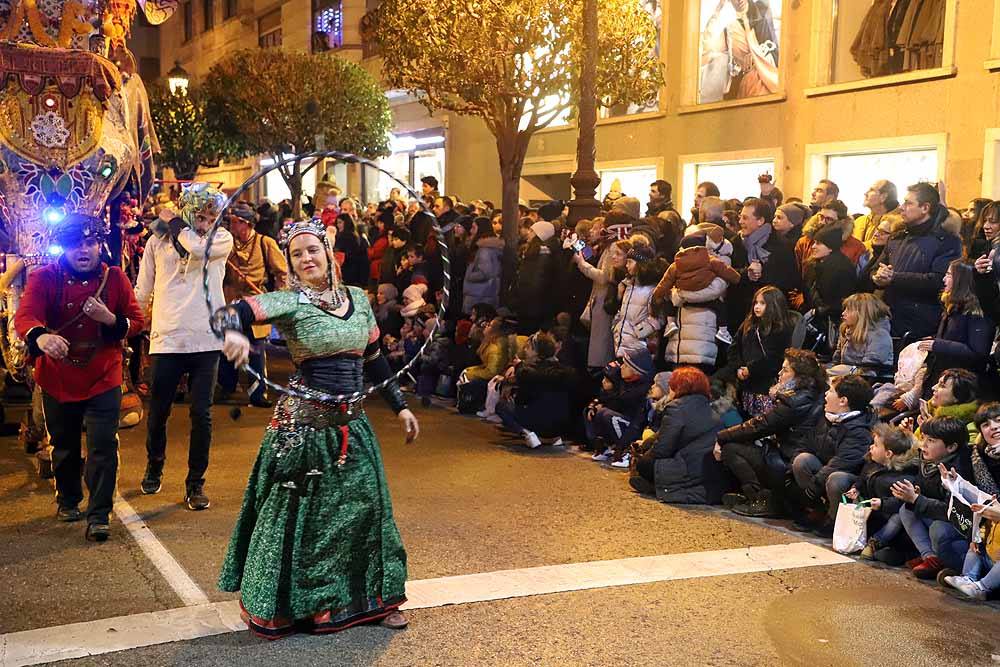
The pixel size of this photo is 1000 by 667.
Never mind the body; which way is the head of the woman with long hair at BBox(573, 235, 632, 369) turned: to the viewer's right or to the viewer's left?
to the viewer's left

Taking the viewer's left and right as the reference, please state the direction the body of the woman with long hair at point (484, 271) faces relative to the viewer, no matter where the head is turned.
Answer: facing to the left of the viewer

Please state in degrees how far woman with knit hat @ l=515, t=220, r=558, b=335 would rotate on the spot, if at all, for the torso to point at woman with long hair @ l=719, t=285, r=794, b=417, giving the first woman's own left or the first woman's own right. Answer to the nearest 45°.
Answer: approximately 135° to the first woman's own left

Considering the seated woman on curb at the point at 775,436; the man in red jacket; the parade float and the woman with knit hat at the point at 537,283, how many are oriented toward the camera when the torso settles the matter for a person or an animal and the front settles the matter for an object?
2

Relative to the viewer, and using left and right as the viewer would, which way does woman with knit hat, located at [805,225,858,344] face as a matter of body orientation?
facing to the left of the viewer

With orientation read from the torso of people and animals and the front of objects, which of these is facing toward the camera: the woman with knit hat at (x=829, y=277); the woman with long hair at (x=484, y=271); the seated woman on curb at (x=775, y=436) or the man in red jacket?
the man in red jacket

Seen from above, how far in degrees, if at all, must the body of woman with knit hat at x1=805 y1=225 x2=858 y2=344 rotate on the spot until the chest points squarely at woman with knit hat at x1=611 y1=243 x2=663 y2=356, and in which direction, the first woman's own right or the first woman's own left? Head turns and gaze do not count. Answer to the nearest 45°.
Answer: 0° — they already face them

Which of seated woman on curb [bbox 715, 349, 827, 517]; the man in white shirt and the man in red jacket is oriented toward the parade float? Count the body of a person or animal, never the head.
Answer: the seated woman on curb

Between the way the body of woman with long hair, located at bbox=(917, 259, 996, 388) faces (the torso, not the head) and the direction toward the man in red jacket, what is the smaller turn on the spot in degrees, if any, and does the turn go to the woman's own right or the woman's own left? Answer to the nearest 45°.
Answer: approximately 45° to the woman's own left

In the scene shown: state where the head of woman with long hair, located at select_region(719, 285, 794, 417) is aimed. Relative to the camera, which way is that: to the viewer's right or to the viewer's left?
to the viewer's left

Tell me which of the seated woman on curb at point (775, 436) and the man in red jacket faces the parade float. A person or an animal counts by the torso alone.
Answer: the seated woman on curb
